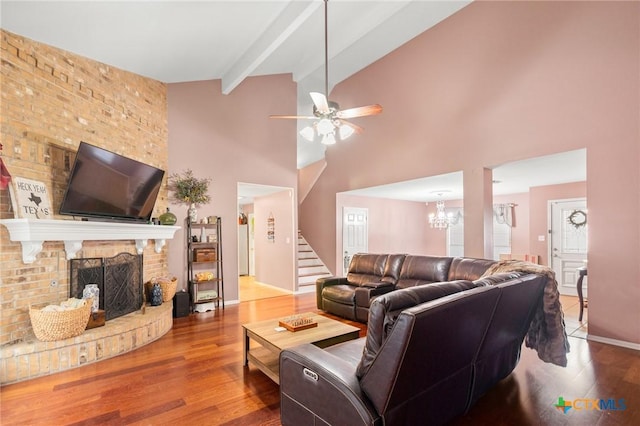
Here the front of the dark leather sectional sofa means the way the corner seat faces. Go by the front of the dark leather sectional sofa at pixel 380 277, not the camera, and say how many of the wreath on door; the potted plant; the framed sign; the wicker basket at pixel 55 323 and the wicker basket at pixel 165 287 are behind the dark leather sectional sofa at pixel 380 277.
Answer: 1

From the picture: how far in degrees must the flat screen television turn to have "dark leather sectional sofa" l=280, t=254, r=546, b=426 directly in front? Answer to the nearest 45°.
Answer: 0° — it already faces it

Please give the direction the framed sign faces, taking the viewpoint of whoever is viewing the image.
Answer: facing the viewer and to the right of the viewer

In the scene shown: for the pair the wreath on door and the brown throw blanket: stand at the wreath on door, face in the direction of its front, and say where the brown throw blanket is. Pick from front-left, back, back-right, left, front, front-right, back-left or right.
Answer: front

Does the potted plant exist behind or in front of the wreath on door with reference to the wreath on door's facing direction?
in front

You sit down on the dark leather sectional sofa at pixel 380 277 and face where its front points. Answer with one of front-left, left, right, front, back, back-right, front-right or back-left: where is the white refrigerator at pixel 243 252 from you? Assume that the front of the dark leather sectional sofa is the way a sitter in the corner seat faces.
right

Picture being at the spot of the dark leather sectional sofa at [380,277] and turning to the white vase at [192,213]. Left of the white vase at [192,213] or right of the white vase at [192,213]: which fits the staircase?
right

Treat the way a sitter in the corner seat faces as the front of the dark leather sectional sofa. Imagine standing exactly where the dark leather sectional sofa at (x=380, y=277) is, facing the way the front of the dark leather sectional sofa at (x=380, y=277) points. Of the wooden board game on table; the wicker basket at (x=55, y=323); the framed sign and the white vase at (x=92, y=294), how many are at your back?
0

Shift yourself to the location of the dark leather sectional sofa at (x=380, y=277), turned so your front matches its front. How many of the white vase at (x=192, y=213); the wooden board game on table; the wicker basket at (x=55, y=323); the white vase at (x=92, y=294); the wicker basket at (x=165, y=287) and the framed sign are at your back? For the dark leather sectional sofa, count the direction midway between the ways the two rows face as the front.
0

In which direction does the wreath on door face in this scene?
toward the camera

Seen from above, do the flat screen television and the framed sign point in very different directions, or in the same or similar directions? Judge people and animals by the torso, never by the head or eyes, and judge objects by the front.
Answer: same or similar directions

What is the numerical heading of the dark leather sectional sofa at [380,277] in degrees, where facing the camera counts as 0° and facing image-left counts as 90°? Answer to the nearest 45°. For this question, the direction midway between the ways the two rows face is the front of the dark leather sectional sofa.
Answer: approximately 45°

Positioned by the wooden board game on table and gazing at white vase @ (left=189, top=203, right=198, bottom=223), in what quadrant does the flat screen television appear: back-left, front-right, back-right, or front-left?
front-left

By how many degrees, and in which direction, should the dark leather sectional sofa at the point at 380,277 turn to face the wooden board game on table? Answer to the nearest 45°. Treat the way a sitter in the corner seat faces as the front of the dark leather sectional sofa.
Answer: approximately 45° to its left
